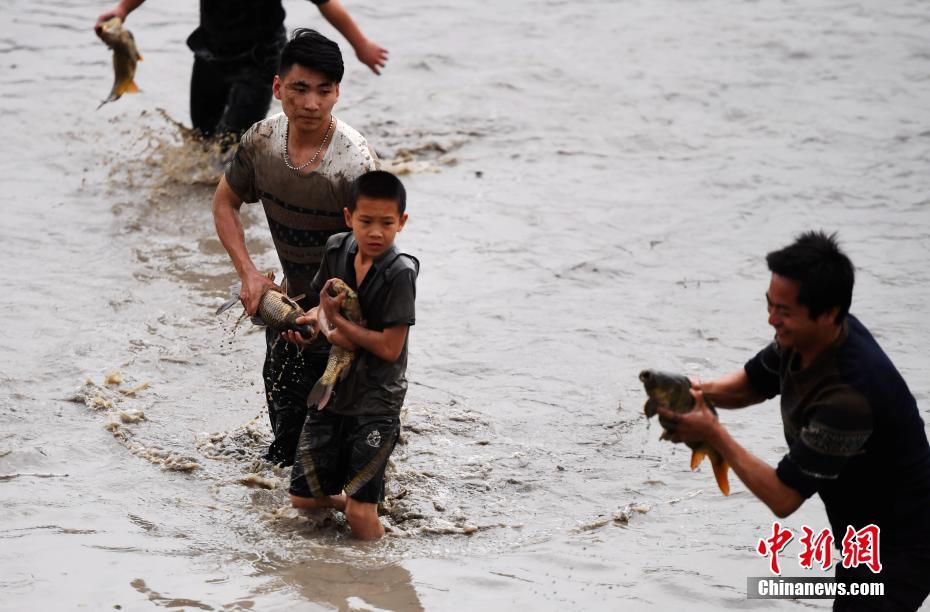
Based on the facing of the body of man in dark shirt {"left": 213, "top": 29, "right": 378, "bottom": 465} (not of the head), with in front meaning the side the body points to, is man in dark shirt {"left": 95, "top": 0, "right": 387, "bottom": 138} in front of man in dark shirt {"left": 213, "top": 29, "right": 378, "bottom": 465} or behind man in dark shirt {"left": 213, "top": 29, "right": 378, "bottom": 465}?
behind

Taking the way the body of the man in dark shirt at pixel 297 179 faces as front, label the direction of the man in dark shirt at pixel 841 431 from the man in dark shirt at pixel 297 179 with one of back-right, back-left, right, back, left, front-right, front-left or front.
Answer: front-left

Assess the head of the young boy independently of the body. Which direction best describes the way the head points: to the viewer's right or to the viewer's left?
to the viewer's left

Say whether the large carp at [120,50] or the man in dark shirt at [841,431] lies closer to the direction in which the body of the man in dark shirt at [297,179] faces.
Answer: the man in dark shirt

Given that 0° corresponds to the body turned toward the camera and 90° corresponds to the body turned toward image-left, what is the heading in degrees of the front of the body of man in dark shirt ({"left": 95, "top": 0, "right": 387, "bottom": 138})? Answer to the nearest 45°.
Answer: approximately 0°

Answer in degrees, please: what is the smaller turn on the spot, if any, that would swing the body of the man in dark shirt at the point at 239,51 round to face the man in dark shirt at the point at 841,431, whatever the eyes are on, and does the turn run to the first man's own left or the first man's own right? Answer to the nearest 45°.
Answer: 0° — they already face them

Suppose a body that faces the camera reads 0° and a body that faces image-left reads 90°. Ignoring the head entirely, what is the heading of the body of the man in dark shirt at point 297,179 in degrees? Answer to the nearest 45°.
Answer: approximately 0°

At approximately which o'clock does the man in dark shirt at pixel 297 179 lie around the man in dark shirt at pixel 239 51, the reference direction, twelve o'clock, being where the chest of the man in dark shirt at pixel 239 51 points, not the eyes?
the man in dark shirt at pixel 297 179 is roughly at 12 o'clock from the man in dark shirt at pixel 239 51.

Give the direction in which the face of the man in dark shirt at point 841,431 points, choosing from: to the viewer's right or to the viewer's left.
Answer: to the viewer's left

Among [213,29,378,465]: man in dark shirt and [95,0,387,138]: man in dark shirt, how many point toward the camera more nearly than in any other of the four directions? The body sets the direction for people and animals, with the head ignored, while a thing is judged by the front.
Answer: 2
